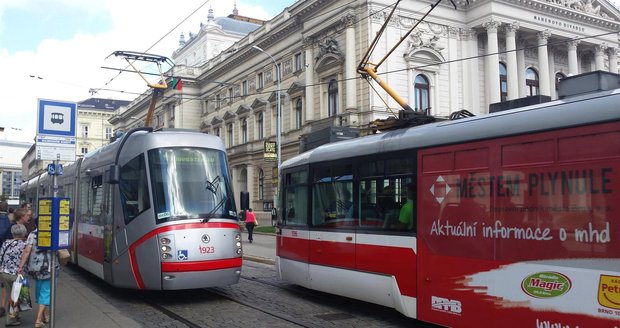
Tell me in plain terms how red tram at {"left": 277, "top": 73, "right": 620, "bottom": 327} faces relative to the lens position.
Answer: facing away from the viewer and to the left of the viewer

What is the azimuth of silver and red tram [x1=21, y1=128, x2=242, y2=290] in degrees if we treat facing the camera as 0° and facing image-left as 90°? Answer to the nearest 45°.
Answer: approximately 315°

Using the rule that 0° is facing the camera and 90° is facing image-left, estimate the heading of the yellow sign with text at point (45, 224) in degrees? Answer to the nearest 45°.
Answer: approximately 0°

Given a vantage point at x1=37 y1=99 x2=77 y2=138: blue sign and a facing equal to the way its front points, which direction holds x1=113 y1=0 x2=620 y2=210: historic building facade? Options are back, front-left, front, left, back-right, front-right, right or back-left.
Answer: back-left

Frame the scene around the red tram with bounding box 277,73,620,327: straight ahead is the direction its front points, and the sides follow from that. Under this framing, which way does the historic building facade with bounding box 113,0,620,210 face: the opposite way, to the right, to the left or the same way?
the opposite way

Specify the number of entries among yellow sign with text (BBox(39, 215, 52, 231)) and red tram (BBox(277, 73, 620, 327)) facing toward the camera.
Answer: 1

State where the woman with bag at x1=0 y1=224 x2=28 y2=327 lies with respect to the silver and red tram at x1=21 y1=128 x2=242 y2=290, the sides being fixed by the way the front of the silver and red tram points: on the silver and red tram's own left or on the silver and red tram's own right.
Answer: on the silver and red tram's own right
